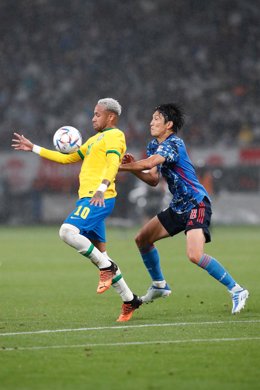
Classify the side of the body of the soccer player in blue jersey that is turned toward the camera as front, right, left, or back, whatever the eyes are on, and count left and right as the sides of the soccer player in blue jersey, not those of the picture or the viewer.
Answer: left

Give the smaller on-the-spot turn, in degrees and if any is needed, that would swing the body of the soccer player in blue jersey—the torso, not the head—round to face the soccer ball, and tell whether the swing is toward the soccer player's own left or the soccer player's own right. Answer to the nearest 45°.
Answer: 0° — they already face it

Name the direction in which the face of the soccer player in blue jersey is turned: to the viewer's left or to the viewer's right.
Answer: to the viewer's left

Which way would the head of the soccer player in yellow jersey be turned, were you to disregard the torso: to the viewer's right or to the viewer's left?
to the viewer's left
